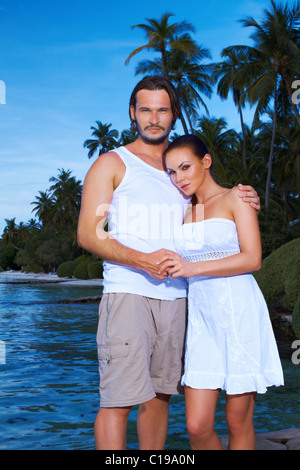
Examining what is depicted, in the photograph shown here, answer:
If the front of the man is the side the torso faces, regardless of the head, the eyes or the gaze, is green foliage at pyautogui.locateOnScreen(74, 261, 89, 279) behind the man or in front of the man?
behind

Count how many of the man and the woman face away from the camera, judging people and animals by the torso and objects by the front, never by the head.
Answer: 0

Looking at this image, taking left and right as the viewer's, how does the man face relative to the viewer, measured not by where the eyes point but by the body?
facing the viewer and to the right of the viewer

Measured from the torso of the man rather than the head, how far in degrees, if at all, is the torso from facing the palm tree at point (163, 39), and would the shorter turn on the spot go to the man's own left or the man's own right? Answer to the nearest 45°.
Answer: approximately 135° to the man's own left

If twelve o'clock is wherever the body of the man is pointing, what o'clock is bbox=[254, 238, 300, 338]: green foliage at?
The green foliage is roughly at 8 o'clock from the man.

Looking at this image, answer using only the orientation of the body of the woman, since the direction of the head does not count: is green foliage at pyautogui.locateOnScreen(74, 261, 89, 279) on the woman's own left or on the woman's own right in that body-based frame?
on the woman's own right

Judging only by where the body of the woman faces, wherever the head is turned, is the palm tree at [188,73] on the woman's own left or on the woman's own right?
on the woman's own right

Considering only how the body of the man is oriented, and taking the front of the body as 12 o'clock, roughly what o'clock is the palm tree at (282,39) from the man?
The palm tree is roughly at 8 o'clock from the man.

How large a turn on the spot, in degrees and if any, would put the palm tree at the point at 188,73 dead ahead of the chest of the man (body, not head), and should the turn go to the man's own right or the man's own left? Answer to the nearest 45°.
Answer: approximately 135° to the man's own left

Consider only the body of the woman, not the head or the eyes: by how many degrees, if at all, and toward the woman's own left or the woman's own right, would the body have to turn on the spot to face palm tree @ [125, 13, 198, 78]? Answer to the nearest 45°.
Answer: approximately 135° to the woman's own right
